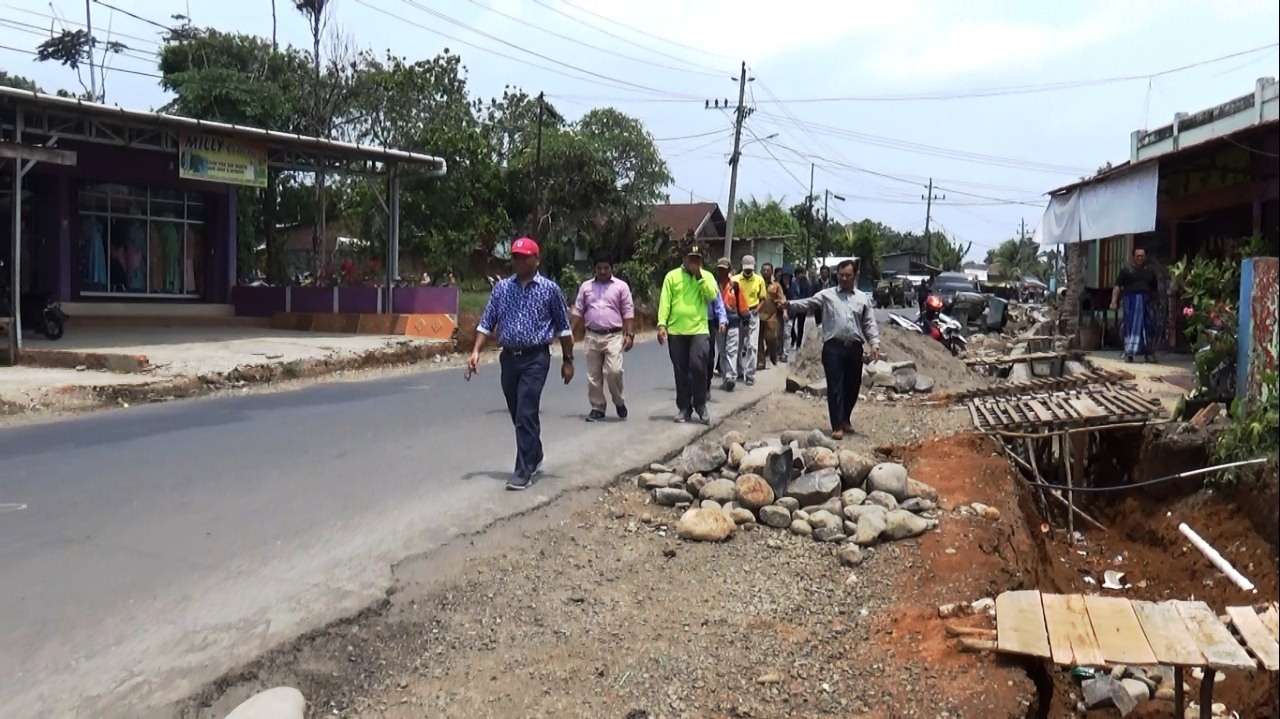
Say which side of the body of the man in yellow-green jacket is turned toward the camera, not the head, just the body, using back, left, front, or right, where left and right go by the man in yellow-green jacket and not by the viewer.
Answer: front

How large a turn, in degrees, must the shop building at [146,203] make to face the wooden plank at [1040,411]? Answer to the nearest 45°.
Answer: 0° — it already faces it

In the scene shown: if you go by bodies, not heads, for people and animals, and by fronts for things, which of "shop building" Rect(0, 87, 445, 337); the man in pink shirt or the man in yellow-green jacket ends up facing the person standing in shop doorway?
the shop building

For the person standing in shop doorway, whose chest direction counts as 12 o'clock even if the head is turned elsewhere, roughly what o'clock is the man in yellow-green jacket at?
The man in yellow-green jacket is roughly at 1 o'clock from the person standing in shop doorway.

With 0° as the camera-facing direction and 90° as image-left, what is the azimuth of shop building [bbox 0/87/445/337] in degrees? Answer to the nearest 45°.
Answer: approximately 315°

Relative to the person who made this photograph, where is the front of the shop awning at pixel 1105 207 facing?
facing the viewer and to the left of the viewer

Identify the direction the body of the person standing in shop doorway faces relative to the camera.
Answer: toward the camera

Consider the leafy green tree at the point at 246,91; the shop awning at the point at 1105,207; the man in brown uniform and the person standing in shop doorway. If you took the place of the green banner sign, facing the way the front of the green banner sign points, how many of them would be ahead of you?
3

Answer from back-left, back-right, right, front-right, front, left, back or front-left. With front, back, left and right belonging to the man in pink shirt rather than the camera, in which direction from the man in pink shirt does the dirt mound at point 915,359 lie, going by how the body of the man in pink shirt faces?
back-left

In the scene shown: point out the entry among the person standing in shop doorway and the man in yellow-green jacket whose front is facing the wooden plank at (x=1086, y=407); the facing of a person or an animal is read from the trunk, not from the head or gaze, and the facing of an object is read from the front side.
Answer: the person standing in shop doorway

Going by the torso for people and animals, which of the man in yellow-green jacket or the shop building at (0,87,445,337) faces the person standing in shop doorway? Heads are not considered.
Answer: the shop building

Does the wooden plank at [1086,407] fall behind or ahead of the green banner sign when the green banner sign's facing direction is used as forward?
ahead

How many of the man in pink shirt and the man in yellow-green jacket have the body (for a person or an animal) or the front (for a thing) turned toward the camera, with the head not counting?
2

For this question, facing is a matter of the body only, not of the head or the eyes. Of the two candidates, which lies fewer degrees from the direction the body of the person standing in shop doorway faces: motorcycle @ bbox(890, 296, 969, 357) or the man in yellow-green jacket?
the man in yellow-green jacket
